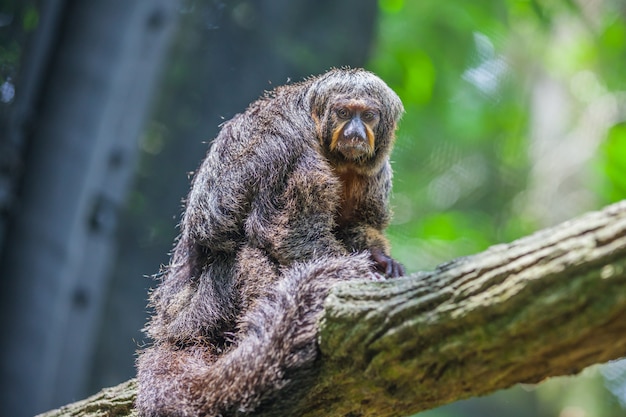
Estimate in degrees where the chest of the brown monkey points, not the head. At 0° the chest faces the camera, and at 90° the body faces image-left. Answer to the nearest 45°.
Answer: approximately 315°
